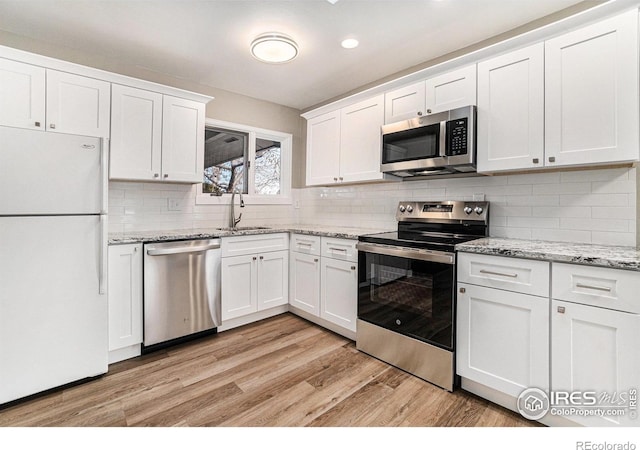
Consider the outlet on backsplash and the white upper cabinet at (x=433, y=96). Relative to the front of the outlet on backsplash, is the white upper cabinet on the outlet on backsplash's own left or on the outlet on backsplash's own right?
on the outlet on backsplash's own left

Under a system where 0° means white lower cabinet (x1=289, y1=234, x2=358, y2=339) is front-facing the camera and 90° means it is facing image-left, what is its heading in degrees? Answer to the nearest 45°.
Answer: approximately 45°

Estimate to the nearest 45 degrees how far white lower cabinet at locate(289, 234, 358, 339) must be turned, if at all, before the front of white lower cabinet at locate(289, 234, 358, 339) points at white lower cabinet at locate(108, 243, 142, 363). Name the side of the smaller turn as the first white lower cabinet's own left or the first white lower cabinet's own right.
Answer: approximately 45° to the first white lower cabinet's own right

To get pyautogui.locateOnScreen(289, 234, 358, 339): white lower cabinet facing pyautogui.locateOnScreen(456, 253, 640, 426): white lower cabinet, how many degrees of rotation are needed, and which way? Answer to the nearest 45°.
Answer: approximately 90° to its left

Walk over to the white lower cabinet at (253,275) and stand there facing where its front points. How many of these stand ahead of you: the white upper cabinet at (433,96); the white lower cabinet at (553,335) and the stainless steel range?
3

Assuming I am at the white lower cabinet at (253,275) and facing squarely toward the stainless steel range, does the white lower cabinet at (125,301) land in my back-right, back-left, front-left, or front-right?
back-right

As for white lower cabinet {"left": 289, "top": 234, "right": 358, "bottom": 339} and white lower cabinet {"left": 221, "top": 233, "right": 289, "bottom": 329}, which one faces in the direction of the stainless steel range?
white lower cabinet {"left": 221, "top": 233, "right": 289, "bottom": 329}
